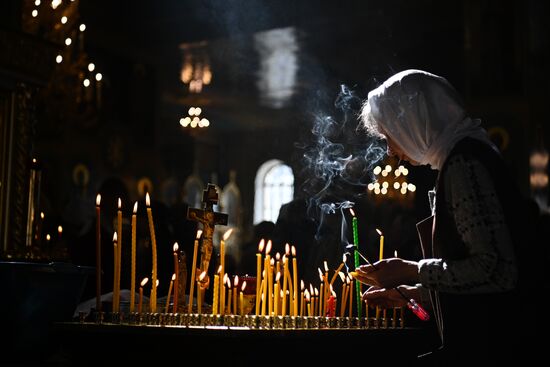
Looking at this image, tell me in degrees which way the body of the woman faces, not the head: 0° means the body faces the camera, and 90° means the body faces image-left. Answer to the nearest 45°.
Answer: approximately 90°

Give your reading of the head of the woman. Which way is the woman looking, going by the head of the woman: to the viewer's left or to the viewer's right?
to the viewer's left

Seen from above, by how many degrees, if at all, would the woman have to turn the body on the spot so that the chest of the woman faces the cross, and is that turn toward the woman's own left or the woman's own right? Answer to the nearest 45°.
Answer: approximately 45° to the woman's own right
